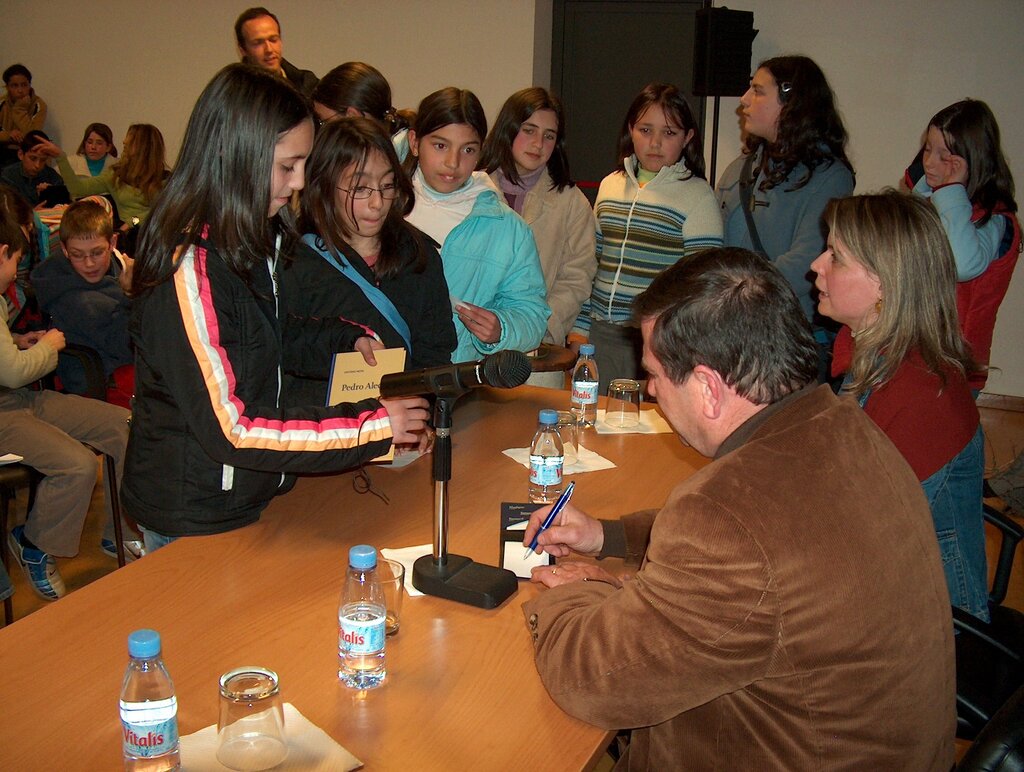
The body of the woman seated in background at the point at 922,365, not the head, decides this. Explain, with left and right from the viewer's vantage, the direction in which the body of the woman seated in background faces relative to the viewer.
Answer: facing to the left of the viewer

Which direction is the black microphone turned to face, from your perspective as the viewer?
facing to the right of the viewer

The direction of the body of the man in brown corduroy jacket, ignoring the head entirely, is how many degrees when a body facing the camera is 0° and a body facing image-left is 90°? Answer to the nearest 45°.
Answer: approximately 135°

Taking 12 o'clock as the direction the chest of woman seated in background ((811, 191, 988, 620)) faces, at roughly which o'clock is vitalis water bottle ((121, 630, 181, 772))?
The vitalis water bottle is roughly at 10 o'clock from the woman seated in background.

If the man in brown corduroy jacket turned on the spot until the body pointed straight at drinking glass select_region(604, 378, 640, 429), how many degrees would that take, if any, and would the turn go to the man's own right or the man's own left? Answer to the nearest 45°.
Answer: approximately 45° to the man's own right

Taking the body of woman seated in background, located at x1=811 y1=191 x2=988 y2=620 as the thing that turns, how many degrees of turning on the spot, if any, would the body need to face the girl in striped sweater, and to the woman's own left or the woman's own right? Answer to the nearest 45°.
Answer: approximately 45° to the woman's own right

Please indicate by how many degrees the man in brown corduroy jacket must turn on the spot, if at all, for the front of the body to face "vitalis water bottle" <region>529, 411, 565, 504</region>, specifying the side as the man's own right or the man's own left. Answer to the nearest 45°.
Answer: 0° — they already face it

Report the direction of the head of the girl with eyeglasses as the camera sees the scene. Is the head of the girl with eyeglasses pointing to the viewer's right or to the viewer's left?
to the viewer's right

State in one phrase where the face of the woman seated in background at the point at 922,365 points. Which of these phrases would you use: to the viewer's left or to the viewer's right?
to the viewer's left
